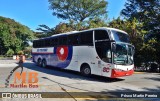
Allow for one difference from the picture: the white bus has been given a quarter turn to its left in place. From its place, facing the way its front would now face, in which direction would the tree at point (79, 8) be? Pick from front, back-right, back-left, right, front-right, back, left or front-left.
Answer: front-left

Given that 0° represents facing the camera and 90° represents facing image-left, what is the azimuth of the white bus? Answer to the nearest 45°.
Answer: approximately 315°

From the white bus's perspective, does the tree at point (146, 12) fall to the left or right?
on its left
